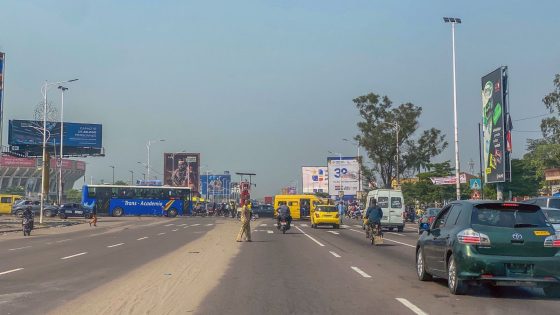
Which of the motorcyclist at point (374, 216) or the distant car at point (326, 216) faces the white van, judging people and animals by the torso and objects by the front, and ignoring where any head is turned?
the motorcyclist

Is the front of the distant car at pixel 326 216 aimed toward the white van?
no

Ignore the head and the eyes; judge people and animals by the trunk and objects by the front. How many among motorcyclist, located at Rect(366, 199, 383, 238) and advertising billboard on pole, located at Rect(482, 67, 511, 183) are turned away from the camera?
1

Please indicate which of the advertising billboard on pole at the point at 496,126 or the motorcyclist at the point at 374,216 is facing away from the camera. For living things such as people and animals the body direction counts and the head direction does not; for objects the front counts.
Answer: the motorcyclist

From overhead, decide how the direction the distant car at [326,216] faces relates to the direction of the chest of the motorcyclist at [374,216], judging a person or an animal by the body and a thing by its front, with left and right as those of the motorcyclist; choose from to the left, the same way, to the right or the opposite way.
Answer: the same way

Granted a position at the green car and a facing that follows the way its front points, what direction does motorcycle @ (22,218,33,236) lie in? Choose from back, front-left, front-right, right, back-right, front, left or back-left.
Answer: front

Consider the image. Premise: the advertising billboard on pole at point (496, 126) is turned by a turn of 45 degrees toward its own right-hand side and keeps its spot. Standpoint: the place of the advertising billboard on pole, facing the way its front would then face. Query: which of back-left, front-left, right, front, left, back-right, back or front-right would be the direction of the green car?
left

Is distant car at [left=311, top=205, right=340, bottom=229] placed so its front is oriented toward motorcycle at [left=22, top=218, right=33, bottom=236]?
no

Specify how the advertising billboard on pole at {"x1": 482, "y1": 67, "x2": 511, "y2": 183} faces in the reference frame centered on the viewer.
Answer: facing the viewer and to the left of the viewer

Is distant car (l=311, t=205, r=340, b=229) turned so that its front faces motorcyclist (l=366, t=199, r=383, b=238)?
no

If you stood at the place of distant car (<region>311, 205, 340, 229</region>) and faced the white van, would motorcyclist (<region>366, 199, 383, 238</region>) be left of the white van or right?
right

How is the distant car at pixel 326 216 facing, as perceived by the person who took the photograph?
facing away from the viewer

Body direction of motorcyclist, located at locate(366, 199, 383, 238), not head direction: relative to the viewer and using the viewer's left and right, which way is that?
facing away from the viewer

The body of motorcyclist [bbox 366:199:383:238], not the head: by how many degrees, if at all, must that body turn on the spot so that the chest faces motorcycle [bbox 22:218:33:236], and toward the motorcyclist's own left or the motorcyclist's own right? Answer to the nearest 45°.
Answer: approximately 90° to the motorcyclist's own left

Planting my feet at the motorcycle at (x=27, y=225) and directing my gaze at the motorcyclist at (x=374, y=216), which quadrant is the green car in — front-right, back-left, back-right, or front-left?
front-right

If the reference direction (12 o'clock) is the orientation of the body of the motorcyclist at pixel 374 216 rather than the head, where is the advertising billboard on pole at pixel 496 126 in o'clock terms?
The advertising billboard on pole is roughly at 1 o'clock from the motorcyclist.
